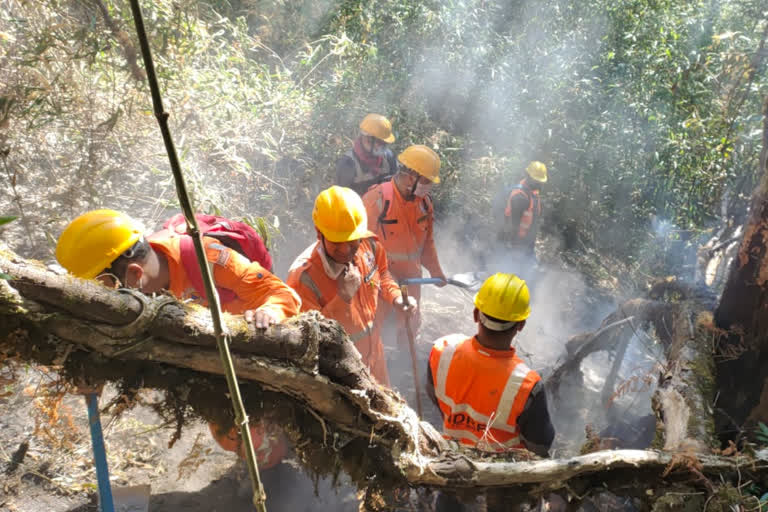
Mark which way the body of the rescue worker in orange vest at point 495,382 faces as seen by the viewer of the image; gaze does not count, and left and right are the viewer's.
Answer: facing away from the viewer

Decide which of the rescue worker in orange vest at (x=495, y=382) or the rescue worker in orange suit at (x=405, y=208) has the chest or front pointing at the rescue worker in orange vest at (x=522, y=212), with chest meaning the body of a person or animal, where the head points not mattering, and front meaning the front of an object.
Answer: the rescue worker in orange vest at (x=495, y=382)

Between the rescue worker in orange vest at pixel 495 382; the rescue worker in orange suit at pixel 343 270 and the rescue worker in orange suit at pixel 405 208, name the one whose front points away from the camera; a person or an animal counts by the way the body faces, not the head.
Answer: the rescue worker in orange vest at pixel 495 382

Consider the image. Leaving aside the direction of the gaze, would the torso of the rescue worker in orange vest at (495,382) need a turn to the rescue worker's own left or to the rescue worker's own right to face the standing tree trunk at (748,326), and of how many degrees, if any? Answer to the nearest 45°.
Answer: approximately 45° to the rescue worker's own right

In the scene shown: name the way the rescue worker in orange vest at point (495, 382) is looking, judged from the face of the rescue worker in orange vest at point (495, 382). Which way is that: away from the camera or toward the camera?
away from the camera

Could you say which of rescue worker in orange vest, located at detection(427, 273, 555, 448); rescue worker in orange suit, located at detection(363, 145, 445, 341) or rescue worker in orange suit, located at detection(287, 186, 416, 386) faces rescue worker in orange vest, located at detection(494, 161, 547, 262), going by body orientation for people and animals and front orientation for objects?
rescue worker in orange vest, located at detection(427, 273, 555, 448)

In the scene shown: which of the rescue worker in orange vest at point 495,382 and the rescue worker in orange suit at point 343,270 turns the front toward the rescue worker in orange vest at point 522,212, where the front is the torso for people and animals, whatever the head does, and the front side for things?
the rescue worker in orange vest at point 495,382

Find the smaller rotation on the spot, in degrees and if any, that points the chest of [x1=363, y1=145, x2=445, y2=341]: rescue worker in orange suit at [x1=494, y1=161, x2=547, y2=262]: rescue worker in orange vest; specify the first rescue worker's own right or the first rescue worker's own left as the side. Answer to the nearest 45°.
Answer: approximately 90° to the first rescue worker's own left

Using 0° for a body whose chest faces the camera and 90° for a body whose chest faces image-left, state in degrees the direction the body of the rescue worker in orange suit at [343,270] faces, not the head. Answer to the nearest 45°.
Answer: approximately 315°
